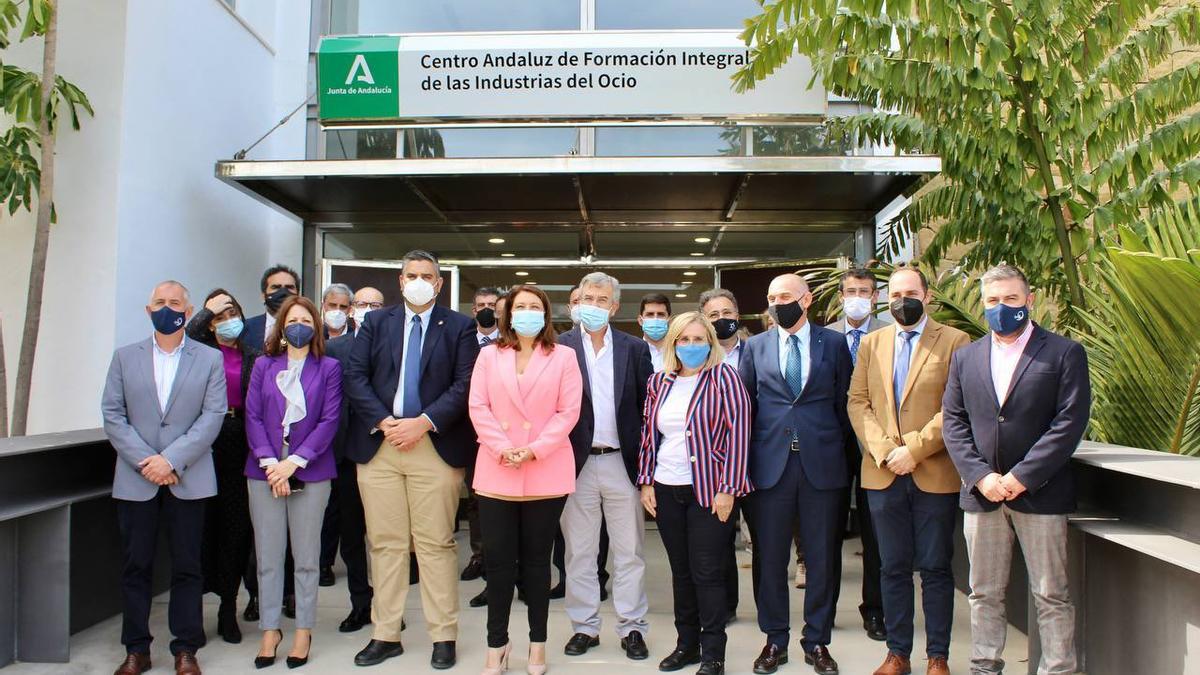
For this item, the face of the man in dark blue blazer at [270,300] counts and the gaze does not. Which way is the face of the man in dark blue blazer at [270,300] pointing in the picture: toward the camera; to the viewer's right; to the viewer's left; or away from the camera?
toward the camera

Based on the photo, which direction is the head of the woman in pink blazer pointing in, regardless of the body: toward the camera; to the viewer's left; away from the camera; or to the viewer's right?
toward the camera

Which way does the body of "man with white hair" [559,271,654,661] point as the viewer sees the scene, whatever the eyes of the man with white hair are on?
toward the camera

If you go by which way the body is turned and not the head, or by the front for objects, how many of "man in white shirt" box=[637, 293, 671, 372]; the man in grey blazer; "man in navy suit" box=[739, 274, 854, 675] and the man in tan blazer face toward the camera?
4

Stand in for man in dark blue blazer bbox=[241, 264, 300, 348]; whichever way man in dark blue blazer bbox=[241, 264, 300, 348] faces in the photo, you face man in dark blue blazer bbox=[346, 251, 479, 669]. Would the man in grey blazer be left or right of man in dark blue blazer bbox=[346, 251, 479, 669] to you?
right

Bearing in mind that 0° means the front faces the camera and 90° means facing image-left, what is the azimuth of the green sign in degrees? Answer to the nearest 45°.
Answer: approximately 0°

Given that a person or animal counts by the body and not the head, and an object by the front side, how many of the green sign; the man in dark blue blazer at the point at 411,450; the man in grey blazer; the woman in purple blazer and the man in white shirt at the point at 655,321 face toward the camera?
5

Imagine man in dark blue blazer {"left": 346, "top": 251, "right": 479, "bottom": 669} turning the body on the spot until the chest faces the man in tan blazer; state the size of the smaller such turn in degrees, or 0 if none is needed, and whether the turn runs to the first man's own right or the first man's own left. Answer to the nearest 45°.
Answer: approximately 90° to the first man's own left

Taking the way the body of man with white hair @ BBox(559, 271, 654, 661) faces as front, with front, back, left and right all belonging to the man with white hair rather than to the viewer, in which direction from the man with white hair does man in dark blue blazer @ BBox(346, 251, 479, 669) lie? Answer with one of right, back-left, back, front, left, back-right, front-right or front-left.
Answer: right

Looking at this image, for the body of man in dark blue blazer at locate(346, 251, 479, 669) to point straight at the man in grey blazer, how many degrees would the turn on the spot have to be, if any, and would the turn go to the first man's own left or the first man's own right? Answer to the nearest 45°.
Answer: approximately 90° to the first man's own right

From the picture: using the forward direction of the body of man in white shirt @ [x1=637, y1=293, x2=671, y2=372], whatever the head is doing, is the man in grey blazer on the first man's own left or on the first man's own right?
on the first man's own right

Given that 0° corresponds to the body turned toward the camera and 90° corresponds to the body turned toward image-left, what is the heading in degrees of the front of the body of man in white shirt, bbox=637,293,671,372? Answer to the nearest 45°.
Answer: approximately 0°

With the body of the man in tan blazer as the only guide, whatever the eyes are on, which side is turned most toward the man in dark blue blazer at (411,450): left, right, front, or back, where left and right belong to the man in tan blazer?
right

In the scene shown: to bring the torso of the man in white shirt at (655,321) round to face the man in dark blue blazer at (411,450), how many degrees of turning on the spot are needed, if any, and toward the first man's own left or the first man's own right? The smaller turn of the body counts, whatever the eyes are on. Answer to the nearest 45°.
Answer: approximately 45° to the first man's own right
